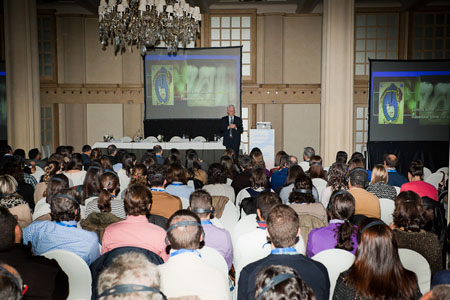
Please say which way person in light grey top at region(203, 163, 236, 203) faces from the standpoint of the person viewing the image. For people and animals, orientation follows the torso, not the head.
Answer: facing away from the viewer

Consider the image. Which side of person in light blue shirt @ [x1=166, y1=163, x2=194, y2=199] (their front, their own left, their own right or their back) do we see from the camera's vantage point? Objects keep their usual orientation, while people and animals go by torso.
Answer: back

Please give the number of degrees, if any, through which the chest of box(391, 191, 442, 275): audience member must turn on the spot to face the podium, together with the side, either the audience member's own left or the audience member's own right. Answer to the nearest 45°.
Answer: approximately 45° to the audience member's own left

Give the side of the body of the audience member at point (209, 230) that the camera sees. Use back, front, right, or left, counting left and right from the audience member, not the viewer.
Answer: back

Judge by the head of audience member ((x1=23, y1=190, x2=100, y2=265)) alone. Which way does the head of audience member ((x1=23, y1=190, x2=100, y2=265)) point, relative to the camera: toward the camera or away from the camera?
away from the camera

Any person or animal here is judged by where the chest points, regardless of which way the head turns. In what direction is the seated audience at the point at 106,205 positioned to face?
away from the camera

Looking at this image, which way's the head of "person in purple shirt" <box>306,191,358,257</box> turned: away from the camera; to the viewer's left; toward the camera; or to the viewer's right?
away from the camera

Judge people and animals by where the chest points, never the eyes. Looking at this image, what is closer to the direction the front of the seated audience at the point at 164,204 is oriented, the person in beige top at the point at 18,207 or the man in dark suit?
the man in dark suit

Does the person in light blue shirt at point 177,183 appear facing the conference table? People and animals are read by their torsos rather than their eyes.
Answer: yes

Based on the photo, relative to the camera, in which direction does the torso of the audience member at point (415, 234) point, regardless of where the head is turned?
away from the camera

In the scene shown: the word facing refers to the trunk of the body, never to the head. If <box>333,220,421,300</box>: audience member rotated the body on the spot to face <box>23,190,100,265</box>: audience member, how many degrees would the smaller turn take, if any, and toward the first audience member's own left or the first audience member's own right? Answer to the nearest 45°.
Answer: approximately 90° to the first audience member's own left

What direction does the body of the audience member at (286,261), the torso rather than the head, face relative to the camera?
away from the camera

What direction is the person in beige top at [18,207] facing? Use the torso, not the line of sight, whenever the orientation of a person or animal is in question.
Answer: away from the camera

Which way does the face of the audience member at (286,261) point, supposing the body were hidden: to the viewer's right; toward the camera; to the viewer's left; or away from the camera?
away from the camera

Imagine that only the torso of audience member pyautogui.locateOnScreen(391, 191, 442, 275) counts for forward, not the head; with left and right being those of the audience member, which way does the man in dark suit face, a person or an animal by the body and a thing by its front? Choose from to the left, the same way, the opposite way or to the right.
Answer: the opposite way

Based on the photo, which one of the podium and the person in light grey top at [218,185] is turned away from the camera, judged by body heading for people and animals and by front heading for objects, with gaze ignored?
the person in light grey top

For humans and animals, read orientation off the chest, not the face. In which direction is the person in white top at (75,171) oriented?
away from the camera
